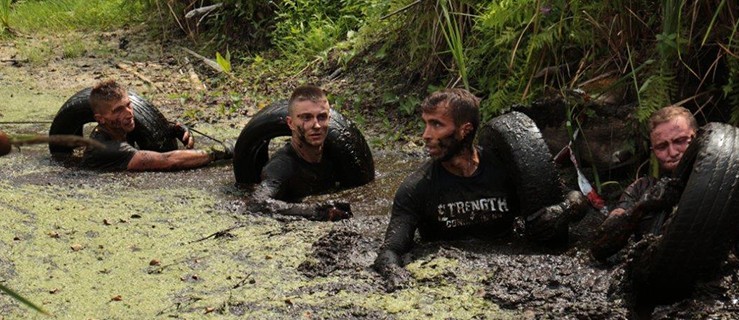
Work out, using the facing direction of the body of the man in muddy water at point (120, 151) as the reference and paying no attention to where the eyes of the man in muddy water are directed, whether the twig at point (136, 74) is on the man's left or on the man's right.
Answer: on the man's left

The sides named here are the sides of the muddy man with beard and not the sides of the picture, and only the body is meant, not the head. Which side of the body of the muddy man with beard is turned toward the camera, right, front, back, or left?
front

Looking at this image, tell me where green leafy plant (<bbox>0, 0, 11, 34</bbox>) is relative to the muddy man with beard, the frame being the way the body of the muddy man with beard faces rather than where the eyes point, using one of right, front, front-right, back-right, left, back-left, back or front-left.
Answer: back-right

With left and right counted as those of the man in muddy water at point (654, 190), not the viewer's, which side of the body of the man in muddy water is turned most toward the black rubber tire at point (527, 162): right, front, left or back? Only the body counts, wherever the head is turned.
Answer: right

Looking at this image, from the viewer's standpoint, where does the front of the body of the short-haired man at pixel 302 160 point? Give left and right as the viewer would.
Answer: facing the viewer and to the right of the viewer

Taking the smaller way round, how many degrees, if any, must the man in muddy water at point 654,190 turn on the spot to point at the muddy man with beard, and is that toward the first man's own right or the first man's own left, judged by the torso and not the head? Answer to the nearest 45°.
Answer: approximately 90° to the first man's own right

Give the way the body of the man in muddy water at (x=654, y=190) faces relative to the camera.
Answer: toward the camera
